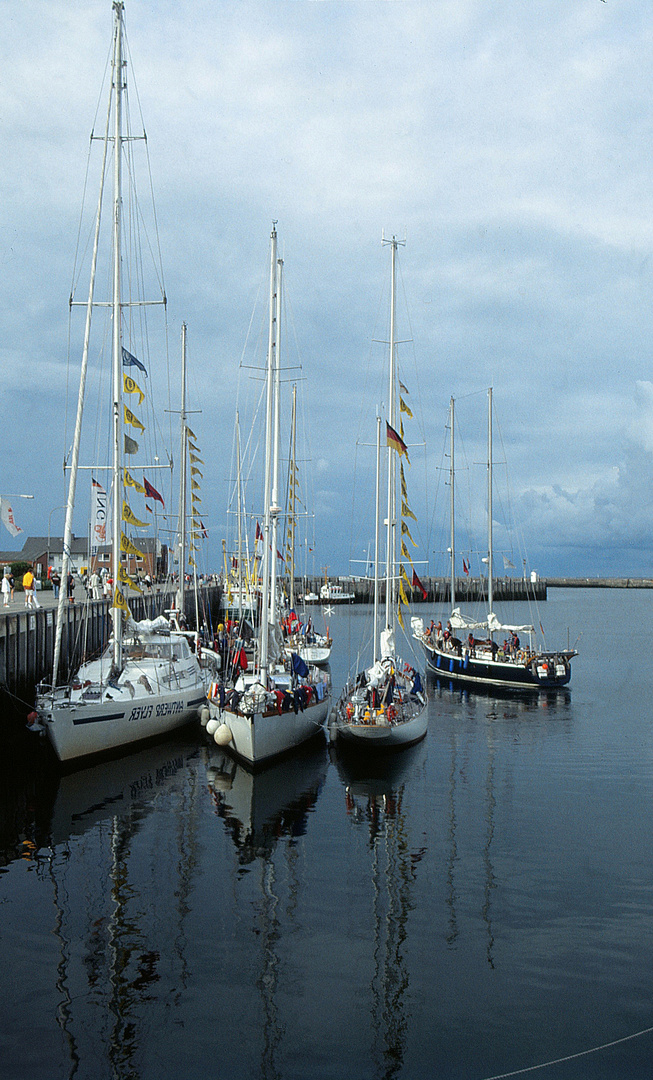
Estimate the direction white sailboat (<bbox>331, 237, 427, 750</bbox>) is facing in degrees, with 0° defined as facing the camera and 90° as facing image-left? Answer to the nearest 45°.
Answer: approximately 180°

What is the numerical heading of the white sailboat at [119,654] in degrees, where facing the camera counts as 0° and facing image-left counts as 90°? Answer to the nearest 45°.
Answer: approximately 45°

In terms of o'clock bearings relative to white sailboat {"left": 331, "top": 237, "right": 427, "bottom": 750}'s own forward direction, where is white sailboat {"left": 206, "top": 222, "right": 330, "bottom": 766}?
white sailboat {"left": 206, "top": 222, "right": 330, "bottom": 766} is roughly at 8 o'clock from white sailboat {"left": 331, "top": 237, "right": 427, "bottom": 750}.

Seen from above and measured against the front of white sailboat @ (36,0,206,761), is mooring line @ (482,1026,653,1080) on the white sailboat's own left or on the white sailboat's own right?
on the white sailboat's own left

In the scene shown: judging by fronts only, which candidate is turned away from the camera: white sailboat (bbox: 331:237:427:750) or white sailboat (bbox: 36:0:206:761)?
white sailboat (bbox: 331:237:427:750)

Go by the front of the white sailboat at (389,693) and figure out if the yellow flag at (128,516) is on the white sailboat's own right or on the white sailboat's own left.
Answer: on the white sailboat's own left

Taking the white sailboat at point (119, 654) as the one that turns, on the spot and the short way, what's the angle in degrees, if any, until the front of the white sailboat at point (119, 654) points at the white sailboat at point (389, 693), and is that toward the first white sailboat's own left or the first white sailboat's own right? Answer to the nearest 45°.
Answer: approximately 135° to the first white sailboat's own left
